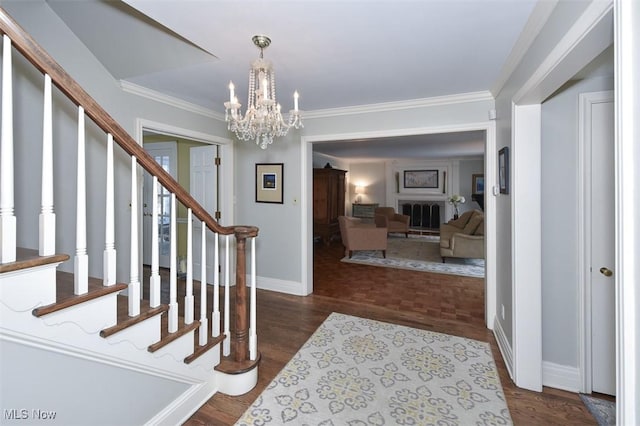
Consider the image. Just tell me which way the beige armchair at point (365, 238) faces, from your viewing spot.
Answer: facing to the right of the viewer

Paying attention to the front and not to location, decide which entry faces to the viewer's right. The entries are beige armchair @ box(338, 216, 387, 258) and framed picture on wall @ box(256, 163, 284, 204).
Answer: the beige armchair

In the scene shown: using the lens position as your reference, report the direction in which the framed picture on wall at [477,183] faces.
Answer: facing the viewer

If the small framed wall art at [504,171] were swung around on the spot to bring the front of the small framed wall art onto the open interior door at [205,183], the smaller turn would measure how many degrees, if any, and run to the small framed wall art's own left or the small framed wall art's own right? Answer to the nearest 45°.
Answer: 0° — it already faces it

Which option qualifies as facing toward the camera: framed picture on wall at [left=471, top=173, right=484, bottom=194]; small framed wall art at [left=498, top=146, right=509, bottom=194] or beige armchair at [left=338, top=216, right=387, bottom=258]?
the framed picture on wall

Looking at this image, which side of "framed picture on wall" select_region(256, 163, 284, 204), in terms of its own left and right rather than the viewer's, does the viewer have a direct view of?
front

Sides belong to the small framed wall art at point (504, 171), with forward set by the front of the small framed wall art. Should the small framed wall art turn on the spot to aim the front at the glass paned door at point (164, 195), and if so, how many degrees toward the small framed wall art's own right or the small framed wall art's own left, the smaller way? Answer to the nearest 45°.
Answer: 0° — it already faces it

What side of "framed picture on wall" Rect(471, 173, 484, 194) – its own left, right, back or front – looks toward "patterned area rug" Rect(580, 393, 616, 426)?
front

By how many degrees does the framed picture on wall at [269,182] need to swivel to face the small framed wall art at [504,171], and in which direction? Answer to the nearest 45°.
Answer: approximately 45° to its left

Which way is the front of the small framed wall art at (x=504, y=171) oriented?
to the viewer's left

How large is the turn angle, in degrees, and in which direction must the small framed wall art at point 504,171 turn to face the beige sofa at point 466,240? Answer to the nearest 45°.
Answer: approximately 90° to its right

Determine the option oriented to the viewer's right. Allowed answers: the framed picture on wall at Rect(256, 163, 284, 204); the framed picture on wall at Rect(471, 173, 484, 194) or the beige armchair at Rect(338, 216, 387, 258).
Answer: the beige armchair

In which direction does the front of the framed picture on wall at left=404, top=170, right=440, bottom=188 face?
toward the camera

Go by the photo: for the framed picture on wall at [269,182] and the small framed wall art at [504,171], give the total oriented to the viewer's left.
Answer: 1

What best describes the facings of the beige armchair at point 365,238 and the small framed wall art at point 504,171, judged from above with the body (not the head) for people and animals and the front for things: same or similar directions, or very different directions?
very different directions
